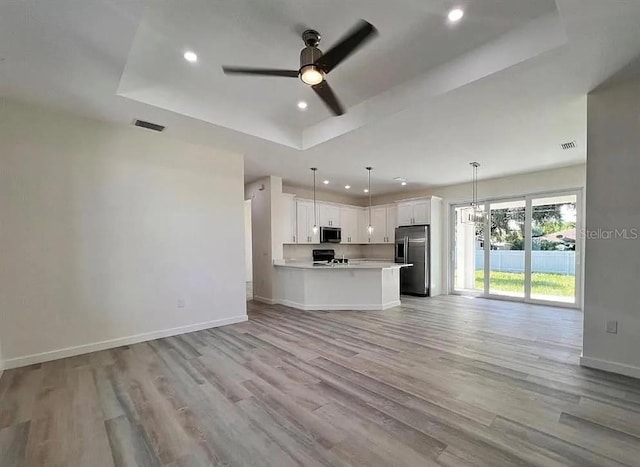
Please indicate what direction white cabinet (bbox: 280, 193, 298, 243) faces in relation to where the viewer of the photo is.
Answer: facing the viewer and to the right of the viewer

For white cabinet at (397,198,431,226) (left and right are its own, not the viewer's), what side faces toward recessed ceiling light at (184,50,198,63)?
front

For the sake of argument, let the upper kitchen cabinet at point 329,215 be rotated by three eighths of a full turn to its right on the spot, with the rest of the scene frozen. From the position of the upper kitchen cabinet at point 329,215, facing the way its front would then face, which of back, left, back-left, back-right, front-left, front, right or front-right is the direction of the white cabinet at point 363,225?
back-right

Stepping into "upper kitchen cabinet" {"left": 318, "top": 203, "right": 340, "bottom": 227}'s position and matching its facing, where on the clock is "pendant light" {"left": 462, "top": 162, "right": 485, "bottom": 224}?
The pendant light is roughly at 11 o'clock from the upper kitchen cabinet.

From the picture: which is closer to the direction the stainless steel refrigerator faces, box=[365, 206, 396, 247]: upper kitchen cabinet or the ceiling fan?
the ceiling fan

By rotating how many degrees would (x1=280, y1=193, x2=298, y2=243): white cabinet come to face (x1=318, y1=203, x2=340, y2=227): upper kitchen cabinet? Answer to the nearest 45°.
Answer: approximately 90° to its left

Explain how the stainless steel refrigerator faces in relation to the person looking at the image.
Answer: facing the viewer and to the left of the viewer

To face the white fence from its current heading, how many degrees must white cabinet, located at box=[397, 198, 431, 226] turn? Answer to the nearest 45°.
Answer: approximately 135° to its left

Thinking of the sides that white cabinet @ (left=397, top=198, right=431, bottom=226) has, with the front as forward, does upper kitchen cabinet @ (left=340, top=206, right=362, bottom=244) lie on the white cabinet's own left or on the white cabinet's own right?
on the white cabinet's own right

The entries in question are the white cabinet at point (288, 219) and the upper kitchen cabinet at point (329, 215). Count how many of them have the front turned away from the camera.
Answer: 0

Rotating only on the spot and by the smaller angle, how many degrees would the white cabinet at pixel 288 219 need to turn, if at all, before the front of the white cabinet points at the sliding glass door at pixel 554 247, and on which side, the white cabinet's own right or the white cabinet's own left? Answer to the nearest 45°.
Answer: approximately 45° to the white cabinet's own left

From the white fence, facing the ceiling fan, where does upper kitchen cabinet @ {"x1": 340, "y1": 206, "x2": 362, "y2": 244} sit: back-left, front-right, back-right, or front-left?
front-right

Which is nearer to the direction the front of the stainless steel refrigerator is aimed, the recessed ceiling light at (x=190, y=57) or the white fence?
the recessed ceiling light

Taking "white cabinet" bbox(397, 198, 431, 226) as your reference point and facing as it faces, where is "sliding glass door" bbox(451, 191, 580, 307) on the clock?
The sliding glass door is roughly at 8 o'clock from the white cabinet.

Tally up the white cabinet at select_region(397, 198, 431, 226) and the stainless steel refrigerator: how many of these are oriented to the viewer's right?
0

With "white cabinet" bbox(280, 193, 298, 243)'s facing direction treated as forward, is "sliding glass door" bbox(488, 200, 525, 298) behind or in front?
in front
